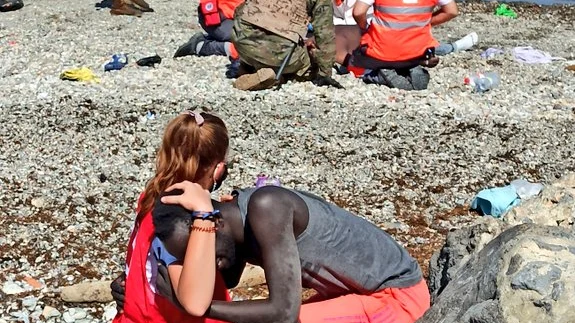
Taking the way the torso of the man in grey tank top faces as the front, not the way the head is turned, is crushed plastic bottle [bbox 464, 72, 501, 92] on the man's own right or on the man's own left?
on the man's own right

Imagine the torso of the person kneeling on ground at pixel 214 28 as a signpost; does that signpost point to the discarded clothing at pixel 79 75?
no

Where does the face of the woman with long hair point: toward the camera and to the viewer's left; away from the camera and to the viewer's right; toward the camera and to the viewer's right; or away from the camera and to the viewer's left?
away from the camera and to the viewer's right

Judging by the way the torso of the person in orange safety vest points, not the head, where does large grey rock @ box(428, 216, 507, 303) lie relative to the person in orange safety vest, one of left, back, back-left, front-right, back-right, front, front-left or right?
back

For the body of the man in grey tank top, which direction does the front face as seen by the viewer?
to the viewer's left

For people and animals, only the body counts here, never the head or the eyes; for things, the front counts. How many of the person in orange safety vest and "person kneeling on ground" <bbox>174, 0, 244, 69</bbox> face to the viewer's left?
0

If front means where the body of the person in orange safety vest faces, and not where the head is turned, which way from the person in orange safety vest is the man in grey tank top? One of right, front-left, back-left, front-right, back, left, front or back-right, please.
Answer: back

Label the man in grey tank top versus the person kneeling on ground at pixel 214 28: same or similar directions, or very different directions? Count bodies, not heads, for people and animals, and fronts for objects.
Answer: very different directions

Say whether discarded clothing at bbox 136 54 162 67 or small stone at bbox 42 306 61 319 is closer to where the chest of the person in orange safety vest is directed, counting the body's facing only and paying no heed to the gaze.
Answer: the discarded clothing

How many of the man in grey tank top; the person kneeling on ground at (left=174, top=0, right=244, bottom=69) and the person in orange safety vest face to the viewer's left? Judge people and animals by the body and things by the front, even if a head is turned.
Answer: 1

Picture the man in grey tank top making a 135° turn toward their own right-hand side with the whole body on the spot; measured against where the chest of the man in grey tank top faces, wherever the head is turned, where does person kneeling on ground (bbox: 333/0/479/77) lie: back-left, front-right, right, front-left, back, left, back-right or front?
front-left

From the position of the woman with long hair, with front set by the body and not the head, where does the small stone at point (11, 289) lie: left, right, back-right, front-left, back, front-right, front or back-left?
left

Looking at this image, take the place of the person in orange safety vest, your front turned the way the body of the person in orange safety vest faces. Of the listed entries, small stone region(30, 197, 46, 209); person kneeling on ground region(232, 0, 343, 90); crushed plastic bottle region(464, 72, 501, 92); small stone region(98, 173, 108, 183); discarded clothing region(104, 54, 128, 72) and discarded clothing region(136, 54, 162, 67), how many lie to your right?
1

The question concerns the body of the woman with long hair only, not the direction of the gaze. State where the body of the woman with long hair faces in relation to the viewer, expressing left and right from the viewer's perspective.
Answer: facing away from the viewer and to the right of the viewer

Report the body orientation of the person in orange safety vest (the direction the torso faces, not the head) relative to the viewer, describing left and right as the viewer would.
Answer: facing away from the viewer

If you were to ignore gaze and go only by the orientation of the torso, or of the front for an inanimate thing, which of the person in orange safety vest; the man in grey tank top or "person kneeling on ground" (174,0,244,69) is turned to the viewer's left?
the man in grey tank top

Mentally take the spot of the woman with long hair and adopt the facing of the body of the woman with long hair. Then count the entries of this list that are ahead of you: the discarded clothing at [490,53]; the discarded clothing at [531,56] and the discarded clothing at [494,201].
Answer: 3

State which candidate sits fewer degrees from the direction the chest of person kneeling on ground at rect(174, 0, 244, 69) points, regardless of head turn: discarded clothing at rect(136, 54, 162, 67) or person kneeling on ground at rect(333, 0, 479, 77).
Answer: the person kneeling on ground
